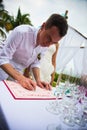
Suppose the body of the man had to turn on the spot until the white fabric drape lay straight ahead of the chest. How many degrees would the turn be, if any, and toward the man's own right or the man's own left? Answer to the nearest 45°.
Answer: approximately 90° to the man's own left
